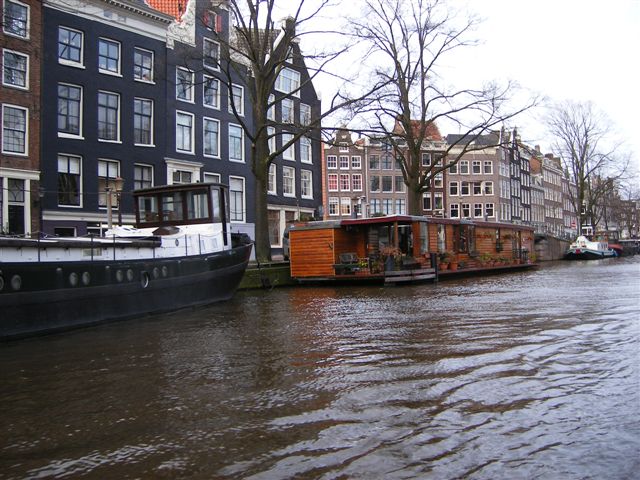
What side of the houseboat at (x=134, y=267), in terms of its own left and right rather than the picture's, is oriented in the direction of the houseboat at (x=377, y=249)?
back

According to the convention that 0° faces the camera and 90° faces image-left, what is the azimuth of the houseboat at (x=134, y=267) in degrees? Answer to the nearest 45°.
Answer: approximately 45°
